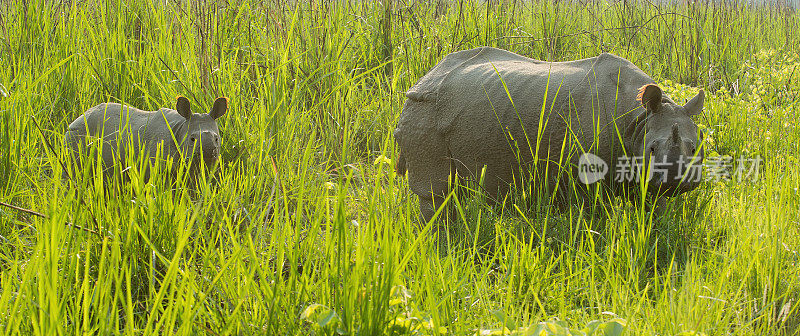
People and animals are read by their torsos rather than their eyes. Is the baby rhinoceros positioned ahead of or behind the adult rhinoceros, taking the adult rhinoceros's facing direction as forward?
behind

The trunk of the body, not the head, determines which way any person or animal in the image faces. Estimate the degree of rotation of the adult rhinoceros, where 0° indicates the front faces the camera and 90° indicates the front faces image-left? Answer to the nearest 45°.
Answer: approximately 270°
